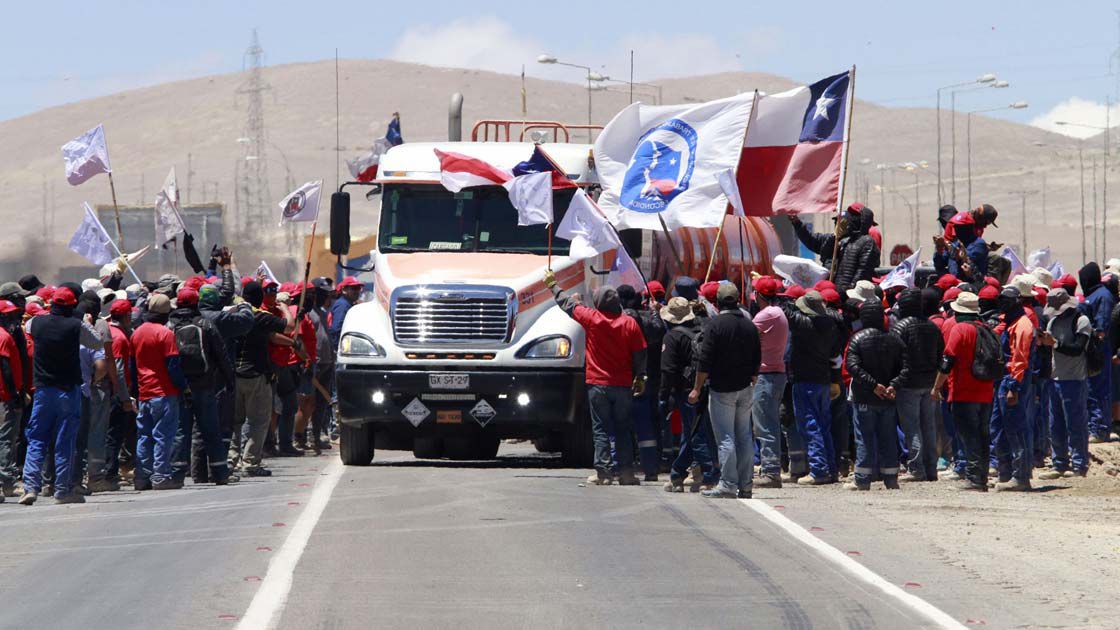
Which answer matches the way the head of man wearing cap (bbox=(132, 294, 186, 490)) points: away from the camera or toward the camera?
away from the camera

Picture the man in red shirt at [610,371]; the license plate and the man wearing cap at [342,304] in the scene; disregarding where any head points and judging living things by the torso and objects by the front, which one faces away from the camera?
the man in red shirt

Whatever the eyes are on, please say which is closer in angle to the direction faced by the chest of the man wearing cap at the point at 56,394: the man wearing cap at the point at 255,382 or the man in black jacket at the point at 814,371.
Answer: the man wearing cap

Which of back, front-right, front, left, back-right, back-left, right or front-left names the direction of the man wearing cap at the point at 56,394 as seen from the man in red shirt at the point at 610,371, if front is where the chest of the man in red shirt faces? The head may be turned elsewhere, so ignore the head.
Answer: left

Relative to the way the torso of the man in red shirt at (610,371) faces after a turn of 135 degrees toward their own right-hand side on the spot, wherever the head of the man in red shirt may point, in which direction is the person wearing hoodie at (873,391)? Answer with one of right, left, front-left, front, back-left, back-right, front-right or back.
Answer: front-left

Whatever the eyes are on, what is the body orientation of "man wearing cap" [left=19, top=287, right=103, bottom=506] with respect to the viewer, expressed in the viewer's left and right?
facing away from the viewer

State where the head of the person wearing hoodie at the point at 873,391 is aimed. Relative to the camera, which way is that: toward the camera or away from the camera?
away from the camera

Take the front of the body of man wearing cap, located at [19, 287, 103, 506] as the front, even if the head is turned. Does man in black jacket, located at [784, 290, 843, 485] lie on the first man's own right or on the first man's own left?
on the first man's own right

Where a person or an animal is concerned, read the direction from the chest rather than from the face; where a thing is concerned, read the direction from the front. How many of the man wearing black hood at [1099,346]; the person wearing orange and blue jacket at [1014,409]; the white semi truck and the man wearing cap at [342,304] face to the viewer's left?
2

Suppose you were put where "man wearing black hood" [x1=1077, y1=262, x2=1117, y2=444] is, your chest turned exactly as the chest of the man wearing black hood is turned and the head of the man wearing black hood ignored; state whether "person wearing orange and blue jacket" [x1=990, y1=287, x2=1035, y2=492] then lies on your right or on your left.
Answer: on your left

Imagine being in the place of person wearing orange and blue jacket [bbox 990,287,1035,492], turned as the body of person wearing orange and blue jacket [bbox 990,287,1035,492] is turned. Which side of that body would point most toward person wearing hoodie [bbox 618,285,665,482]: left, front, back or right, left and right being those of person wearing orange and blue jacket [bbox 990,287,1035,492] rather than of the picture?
front

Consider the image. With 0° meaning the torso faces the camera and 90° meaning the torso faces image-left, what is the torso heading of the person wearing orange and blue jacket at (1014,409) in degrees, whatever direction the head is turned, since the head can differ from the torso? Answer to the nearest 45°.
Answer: approximately 90°

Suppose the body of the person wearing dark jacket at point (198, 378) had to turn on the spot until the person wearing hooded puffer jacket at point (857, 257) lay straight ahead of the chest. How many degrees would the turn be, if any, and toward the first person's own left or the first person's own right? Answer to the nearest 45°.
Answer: approximately 45° to the first person's own right

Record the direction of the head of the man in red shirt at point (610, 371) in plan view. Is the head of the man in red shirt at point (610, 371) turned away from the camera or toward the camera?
away from the camera
